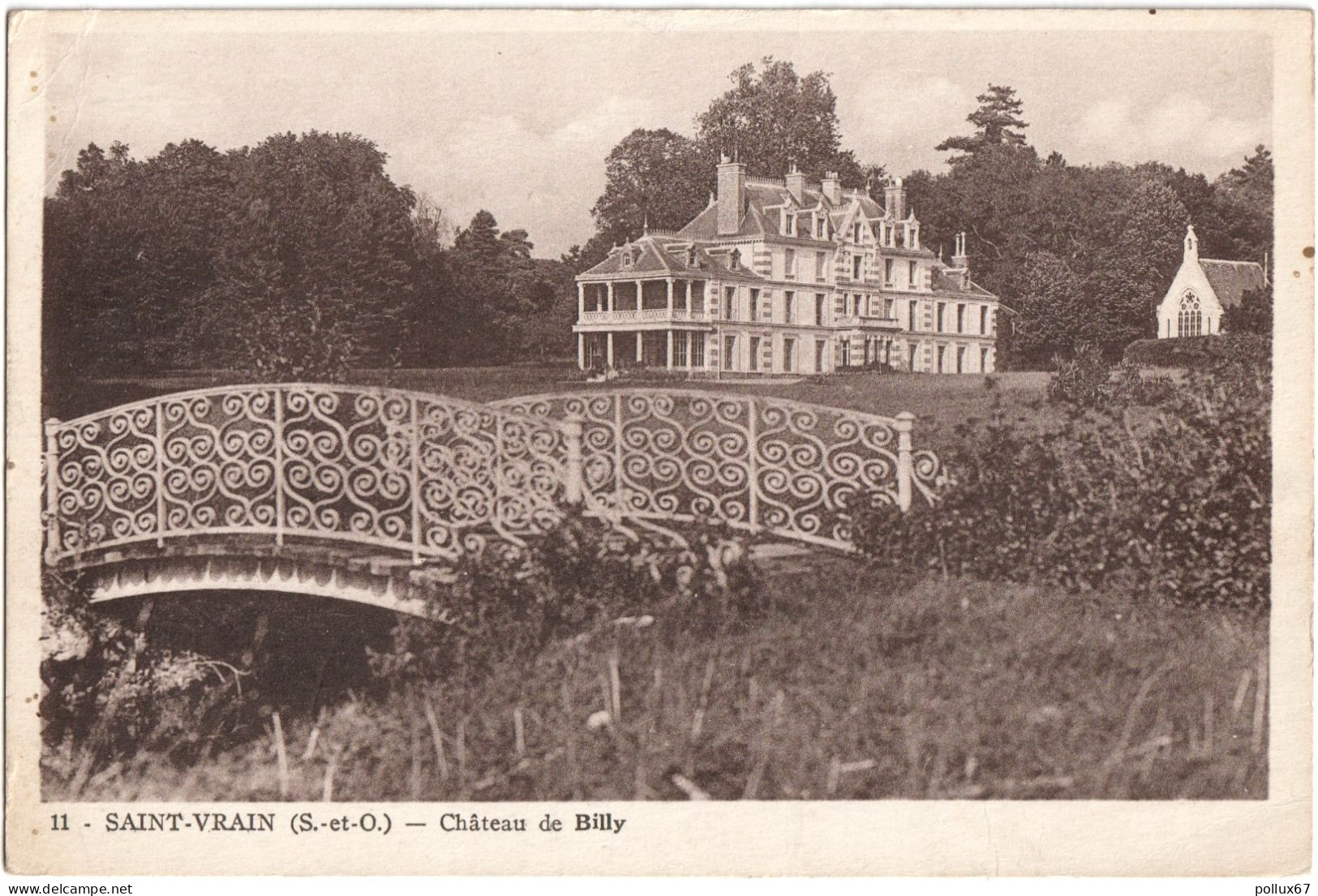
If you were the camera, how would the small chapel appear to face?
facing the viewer and to the left of the viewer

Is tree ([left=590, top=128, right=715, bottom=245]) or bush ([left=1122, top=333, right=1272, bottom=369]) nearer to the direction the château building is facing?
the bush

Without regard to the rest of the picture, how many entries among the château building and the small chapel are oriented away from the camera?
0

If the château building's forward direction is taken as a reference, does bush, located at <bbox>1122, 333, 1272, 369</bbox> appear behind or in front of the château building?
in front

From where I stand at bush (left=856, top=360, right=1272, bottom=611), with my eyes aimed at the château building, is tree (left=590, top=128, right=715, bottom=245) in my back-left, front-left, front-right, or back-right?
front-left
